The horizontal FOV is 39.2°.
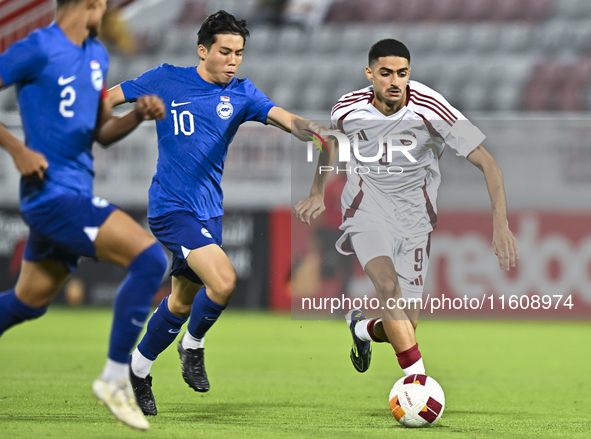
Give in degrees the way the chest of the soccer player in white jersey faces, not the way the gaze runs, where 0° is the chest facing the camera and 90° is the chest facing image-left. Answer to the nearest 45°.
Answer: approximately 0°

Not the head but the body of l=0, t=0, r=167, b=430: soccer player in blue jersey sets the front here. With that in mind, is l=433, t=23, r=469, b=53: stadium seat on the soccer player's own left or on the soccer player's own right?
on the soccer player's own left

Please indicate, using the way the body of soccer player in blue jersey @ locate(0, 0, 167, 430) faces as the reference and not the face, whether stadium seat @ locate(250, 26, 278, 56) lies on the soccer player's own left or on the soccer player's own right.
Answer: on the soccer player's own left

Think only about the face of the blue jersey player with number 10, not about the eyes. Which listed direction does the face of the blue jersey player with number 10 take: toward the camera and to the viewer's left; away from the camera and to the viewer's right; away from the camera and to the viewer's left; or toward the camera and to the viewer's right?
toward the camera and to the viewer's right

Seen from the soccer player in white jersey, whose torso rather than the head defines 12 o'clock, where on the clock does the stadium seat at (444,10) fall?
The stadium seat is roughly at 6 o'clock from the soccer player in white jersey.

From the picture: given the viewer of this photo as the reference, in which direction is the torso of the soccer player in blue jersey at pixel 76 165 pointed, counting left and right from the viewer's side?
facing the viewer and to the right of the viewer

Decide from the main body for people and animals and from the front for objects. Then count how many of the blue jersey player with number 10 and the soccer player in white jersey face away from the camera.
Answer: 0

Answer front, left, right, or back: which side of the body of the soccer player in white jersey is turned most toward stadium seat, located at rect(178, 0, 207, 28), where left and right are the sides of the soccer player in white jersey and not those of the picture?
back

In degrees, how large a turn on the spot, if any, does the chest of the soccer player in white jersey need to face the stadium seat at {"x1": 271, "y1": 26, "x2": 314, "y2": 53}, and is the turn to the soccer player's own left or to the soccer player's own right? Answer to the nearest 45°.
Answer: approximately 180°

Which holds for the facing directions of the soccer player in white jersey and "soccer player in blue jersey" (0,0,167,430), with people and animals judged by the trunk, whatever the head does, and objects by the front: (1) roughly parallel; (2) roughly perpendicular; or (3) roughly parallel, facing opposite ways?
roughly perpendicular

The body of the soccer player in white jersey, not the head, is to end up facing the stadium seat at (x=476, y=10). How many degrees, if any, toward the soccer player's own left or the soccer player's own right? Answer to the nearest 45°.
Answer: approximately 180°

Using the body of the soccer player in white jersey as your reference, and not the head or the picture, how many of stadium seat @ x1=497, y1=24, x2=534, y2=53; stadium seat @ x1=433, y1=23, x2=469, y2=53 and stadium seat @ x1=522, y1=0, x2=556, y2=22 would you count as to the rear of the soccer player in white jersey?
3

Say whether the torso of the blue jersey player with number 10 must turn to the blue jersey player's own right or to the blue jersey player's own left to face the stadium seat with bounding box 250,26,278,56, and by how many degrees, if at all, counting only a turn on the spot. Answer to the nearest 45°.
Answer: approximately 135° to the blue jersey player's own left

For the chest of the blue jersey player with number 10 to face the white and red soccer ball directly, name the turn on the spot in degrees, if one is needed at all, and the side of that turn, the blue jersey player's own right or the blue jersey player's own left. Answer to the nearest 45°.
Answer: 0° — they already face it
